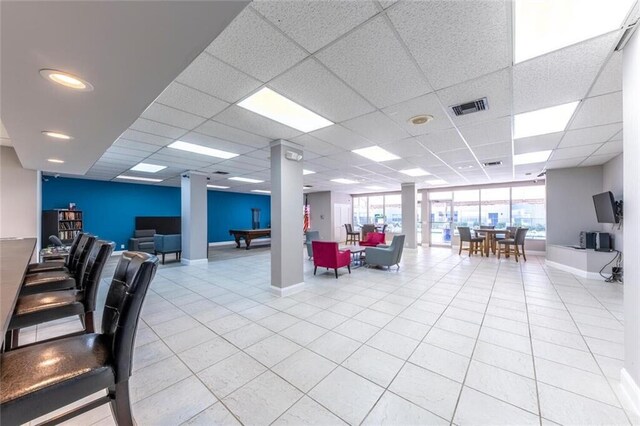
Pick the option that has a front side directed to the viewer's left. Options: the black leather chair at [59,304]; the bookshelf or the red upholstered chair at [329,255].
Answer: the black leather chair

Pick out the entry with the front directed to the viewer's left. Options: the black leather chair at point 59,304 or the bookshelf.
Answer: the black leather chair

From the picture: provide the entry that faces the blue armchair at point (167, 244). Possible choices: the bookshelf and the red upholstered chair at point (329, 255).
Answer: the bookshelf

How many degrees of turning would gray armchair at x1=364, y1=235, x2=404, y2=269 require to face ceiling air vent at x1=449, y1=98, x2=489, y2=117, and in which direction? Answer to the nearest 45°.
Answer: approximately 135° to its left

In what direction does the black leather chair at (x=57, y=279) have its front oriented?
to the viewer's left

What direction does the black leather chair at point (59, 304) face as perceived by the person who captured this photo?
facing to the left of the viewer

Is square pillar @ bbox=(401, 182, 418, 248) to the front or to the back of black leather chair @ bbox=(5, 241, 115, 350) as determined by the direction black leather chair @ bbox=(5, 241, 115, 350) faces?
to the back

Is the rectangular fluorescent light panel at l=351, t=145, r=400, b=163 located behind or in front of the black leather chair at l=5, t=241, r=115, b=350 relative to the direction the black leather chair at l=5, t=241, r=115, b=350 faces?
behind

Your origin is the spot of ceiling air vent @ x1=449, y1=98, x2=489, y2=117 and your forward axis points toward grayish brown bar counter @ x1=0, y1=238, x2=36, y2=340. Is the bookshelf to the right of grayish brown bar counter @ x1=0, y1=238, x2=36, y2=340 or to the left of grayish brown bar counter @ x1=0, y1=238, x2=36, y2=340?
right

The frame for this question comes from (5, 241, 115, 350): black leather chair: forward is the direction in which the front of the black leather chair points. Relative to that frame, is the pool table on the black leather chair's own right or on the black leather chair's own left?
on the black leather chair's own right

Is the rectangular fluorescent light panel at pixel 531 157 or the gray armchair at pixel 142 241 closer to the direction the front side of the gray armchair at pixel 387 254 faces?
the gray armchair

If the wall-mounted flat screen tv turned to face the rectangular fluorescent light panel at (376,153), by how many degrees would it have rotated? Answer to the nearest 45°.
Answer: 0° — it already faces it
